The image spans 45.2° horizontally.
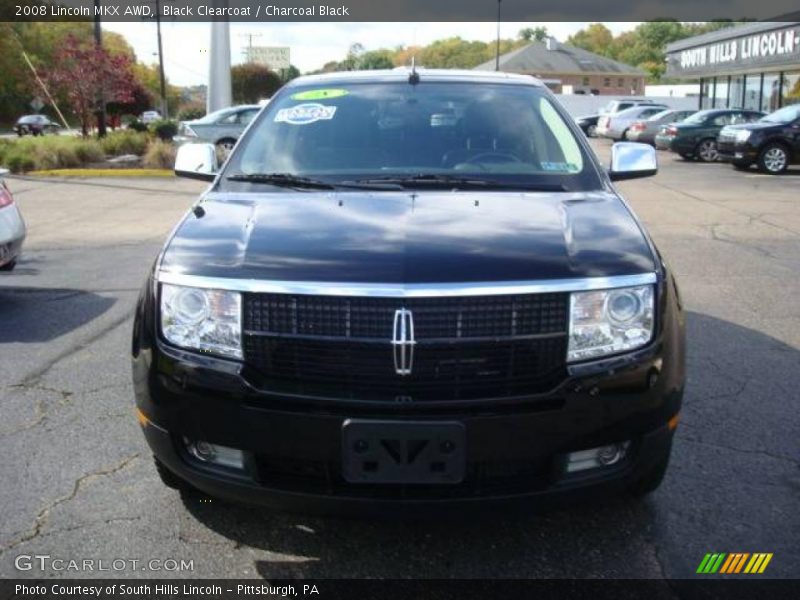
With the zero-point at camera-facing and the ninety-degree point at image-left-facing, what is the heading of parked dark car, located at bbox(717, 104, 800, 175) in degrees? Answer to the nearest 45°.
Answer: approximately 45°

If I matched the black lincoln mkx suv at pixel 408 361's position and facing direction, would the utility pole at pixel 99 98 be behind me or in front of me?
behind

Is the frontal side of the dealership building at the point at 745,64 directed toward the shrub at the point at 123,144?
yes

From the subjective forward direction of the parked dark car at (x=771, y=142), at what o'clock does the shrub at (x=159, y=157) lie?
The shrub is roughly at 1 o'clock from the parked dark car.

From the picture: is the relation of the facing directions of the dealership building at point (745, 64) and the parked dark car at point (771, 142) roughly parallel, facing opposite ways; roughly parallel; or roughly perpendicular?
roughly parallel

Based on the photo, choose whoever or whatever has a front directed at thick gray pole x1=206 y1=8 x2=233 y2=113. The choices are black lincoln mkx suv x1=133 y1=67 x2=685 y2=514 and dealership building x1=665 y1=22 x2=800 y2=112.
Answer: the dealership building

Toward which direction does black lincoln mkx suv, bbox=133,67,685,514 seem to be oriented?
toward the camera

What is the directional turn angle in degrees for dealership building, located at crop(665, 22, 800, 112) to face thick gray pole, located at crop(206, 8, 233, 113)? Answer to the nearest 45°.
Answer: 0° — it already faces it

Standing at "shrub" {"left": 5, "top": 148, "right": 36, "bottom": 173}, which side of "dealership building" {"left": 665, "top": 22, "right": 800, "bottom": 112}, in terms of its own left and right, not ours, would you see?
front

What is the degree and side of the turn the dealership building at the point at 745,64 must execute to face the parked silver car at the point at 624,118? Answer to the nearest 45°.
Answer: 0° — it already faces it

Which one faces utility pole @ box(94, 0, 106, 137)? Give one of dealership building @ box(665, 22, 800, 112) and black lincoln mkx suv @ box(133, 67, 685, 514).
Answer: the dealership building

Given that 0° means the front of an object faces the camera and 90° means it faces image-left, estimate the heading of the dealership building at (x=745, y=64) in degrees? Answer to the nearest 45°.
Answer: approximately 45°

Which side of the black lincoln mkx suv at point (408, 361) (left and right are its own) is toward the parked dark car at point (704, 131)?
back

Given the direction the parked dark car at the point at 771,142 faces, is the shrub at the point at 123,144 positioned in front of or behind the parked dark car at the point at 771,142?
in front

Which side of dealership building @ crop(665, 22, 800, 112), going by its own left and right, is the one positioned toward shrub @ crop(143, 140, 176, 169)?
front
